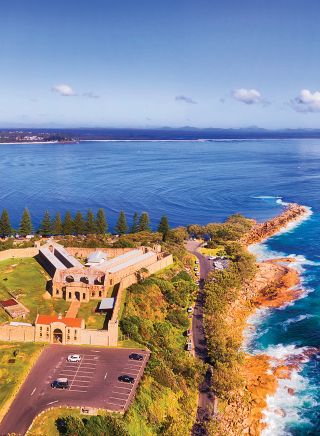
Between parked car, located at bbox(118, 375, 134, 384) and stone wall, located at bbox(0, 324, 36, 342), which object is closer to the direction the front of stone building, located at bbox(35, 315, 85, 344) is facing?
the parked car

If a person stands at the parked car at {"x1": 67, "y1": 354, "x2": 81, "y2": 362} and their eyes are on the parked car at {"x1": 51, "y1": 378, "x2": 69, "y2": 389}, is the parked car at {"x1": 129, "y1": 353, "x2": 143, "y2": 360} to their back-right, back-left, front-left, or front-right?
back-left

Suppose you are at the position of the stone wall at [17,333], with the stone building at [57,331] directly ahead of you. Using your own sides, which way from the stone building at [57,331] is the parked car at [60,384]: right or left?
right

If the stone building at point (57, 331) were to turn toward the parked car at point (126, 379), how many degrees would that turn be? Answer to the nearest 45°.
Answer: approximately 45° to its left

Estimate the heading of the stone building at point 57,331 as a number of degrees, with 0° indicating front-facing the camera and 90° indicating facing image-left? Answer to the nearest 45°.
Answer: approximately 0°

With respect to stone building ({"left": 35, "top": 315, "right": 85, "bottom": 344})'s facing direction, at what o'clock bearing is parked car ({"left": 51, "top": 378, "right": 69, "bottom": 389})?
The parked car is roughly at 12 o'clock from the stone building.

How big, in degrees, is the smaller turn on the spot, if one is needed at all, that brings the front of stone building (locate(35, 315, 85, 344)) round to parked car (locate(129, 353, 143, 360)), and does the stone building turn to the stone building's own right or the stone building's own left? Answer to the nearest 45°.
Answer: approximately 45° to the stone building's own left

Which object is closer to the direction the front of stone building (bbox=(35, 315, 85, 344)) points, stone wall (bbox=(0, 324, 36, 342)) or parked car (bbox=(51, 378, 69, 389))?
the parked car

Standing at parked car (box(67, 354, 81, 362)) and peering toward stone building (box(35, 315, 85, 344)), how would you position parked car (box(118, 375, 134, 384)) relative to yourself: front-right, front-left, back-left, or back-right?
back-right

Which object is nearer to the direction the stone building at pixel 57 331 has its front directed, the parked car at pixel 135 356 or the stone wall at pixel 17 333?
the parked car

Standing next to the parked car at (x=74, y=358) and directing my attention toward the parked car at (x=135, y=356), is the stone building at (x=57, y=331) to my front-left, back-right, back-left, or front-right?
back-left
